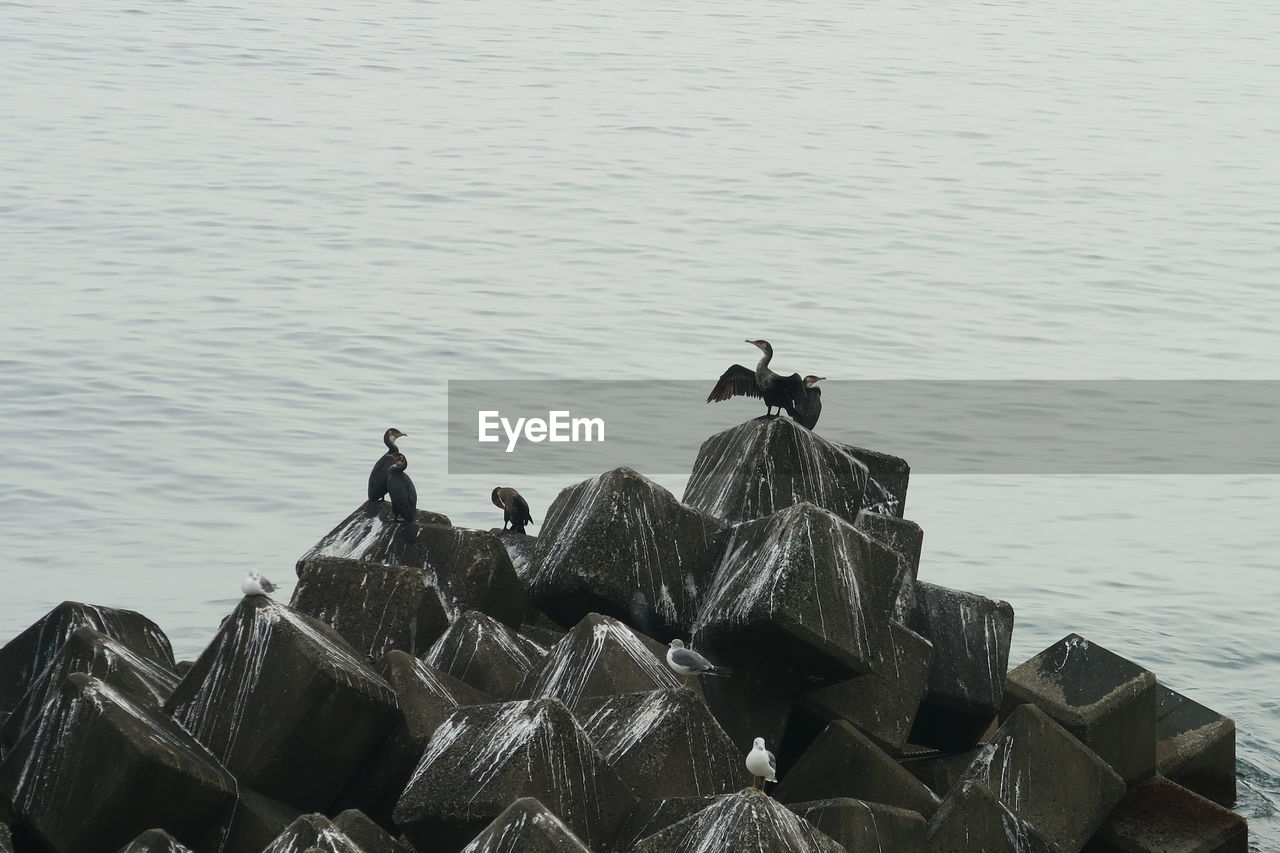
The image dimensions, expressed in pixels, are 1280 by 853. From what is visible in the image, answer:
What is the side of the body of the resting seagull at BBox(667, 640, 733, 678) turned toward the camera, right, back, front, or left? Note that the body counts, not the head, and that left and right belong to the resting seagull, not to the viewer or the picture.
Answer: left

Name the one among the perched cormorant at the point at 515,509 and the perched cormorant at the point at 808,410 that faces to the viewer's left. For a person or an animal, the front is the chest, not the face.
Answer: the perched cormorant at the point at 515,509

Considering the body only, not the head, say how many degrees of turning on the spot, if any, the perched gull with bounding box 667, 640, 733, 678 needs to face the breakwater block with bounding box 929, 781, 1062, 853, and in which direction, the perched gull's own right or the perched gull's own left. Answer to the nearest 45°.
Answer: approximately 135° to the perched gull's own left

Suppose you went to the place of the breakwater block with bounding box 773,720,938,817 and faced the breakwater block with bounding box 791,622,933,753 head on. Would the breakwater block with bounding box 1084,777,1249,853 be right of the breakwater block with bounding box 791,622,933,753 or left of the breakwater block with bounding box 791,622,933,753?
right

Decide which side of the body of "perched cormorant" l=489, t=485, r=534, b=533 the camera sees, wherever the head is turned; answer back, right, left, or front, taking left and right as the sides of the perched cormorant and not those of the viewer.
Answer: left

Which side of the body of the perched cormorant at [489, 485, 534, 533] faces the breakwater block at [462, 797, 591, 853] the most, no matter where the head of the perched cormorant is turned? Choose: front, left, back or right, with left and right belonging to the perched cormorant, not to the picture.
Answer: left

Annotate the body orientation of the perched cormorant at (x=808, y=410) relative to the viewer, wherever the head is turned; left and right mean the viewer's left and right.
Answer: facing to the right of the viewer

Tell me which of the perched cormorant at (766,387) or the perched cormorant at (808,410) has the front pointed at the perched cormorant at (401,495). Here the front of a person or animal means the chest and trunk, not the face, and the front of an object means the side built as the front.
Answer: the perched cormorant at (766,387)

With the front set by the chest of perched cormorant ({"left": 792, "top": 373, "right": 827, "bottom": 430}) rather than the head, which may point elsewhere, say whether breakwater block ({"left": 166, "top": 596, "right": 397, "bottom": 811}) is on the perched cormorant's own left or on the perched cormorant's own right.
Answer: on the perched cormorant's own right

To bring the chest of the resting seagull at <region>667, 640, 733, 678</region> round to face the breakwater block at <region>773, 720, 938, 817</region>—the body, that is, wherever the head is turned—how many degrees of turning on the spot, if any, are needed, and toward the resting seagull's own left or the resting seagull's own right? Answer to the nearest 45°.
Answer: approximately 180°

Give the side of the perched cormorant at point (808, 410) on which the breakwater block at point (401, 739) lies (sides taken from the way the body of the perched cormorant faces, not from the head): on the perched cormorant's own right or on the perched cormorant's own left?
on the perched cormorant's own right
